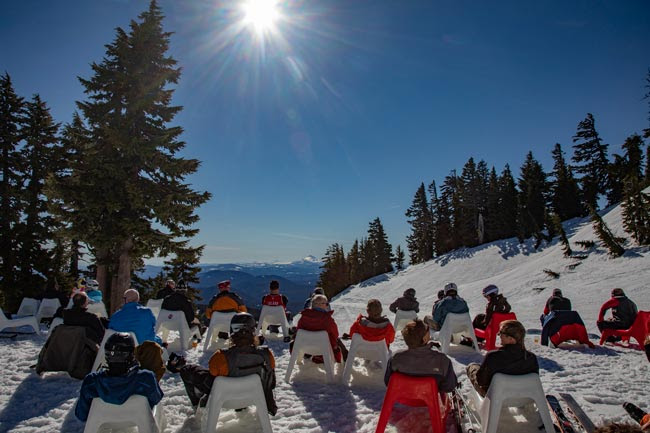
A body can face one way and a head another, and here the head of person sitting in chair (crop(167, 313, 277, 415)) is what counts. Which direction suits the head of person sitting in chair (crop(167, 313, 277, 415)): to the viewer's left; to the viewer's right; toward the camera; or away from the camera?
away from the camera

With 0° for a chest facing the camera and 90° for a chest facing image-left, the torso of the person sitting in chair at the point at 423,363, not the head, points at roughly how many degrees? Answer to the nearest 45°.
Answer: approximately 180°

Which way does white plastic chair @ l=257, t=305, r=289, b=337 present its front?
away from the camera

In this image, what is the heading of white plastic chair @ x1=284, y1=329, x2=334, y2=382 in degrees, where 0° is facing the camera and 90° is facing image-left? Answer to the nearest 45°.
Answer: approximately 180°

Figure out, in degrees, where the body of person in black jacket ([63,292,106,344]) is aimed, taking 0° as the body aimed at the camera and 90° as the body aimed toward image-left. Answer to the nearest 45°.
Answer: approximately 180°

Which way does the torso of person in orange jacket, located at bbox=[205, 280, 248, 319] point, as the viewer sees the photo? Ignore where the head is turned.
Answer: away from the camera

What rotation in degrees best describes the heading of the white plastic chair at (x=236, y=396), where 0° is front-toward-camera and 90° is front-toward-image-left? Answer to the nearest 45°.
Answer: approximately 180°

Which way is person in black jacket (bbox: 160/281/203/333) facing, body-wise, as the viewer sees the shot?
away from the camera

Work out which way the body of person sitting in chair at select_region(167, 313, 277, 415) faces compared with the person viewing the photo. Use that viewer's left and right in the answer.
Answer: facing away from the viewer

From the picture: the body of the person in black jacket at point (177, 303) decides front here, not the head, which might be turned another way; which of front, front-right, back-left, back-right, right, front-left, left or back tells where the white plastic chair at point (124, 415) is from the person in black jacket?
back

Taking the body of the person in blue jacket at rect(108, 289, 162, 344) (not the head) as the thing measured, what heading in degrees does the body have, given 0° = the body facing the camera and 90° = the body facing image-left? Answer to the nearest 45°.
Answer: approximately 180°
